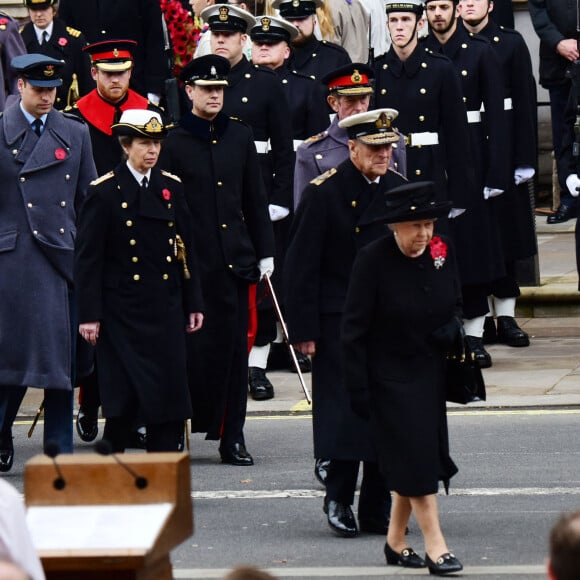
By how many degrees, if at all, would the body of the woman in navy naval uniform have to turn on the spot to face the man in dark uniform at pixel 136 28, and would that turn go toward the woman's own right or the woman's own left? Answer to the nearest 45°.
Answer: approximately 135° to the woman's own left

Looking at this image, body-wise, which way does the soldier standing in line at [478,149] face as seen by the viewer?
toward the camera

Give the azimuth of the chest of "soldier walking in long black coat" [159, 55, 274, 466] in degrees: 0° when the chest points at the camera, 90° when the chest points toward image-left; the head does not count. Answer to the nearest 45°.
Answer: approximately 315°

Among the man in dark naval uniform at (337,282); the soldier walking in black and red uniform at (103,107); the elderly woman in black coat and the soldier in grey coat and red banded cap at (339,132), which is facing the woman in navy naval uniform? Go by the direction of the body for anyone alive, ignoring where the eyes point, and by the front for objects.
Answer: the soldier walking in black and red uniform at (103,107)

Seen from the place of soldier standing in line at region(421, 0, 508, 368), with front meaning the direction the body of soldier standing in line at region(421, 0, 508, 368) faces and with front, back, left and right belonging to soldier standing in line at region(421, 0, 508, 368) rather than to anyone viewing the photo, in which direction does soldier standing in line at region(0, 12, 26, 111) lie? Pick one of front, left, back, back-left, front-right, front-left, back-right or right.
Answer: right

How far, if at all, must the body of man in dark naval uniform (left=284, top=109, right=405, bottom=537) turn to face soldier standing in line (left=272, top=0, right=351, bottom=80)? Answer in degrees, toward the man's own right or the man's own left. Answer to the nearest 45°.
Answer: approximately 135° to the man's own left

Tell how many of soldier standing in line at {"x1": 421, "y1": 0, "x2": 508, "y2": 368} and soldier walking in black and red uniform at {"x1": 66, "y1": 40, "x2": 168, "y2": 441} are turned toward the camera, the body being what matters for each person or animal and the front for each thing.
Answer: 2

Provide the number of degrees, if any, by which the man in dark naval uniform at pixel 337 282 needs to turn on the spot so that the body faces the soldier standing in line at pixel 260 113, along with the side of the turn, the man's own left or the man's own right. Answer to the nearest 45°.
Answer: approximately 135° to the man's own left

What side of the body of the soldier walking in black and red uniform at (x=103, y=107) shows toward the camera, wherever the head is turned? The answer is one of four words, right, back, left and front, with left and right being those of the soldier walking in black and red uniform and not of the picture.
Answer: front

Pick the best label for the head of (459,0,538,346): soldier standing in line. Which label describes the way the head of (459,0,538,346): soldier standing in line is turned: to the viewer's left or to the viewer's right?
to the viewer's left
